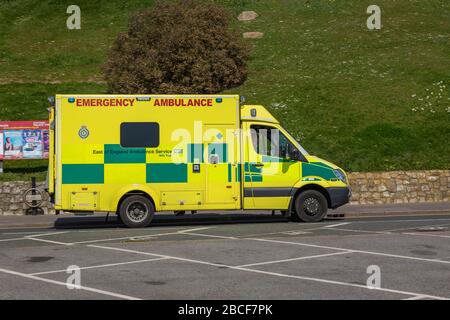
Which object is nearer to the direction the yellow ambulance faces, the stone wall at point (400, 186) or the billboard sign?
the stone wall

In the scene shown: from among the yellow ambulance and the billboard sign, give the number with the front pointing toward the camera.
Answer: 1

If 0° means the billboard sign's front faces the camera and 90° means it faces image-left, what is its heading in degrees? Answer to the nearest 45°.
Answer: approximately 0°

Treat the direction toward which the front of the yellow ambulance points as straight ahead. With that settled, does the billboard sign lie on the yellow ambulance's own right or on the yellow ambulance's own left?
on the yellow ambulance's own left

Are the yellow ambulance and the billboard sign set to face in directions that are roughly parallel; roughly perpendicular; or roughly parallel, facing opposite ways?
roughly perpendicular

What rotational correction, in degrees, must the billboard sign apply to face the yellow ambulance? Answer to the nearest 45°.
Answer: approximately 45° to its left

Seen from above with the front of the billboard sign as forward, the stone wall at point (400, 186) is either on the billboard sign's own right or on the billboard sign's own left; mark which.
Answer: on the billboard sign's own left

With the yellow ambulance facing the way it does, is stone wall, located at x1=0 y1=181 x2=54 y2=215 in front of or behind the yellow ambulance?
behind

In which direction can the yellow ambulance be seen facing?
to the viewer's right

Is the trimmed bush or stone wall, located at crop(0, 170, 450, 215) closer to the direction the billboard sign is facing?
the stone wall

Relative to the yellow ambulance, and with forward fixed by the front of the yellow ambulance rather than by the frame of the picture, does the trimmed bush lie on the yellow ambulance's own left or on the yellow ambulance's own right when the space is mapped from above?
on the yellow ambulance's own left
